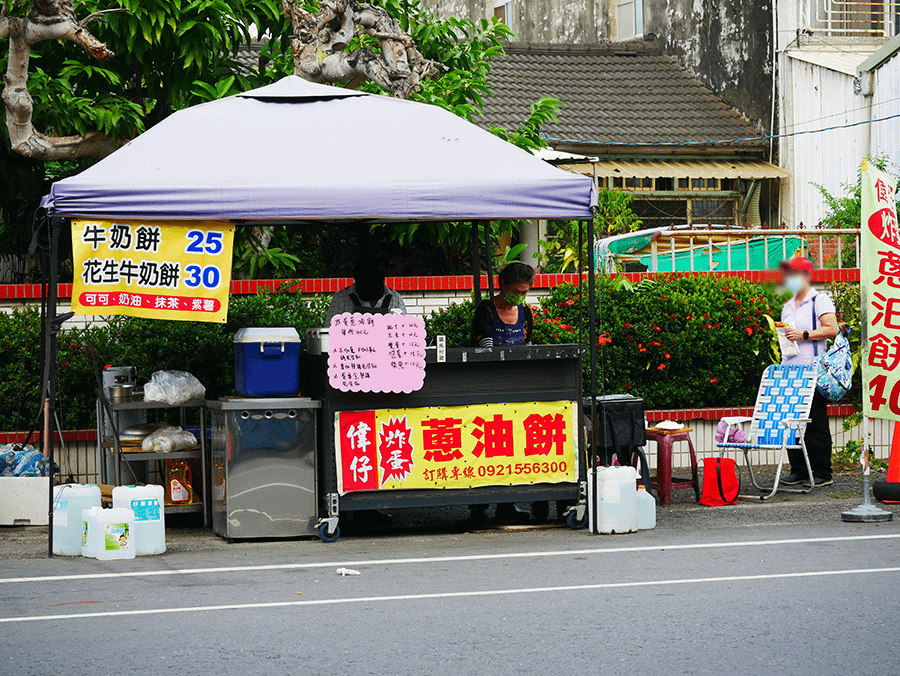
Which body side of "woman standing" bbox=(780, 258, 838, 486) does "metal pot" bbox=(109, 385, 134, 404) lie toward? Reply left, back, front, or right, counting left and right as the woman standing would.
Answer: front

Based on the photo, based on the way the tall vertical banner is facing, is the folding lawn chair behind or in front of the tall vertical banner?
behind

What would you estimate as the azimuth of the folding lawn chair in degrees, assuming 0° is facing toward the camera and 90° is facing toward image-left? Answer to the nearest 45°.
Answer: approximately 45°

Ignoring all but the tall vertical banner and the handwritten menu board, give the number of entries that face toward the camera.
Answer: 2

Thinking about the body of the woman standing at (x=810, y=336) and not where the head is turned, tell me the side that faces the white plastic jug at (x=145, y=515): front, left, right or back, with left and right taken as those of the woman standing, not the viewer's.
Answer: front

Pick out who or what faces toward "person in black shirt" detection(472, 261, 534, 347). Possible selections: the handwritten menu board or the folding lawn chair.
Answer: the folding lawn chair

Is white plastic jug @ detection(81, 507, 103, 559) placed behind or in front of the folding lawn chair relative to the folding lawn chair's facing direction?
in front

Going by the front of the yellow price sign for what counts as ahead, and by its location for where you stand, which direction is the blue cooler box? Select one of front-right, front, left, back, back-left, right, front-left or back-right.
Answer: left
